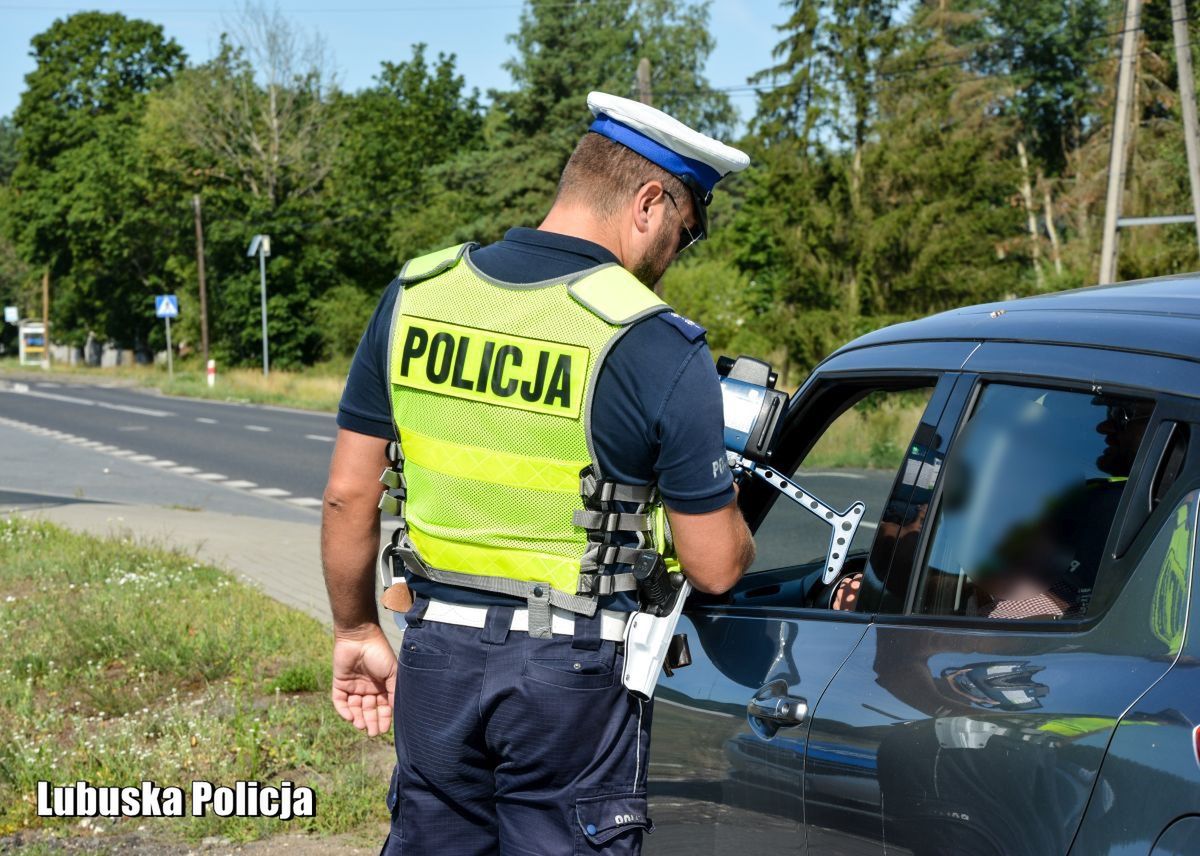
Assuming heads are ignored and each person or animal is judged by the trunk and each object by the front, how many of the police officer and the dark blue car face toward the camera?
0

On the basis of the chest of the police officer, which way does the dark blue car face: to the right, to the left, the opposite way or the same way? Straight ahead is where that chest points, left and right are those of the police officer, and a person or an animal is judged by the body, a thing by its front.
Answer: to the left

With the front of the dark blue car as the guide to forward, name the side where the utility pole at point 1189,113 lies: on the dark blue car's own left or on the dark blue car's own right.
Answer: on the dark blue car's own right

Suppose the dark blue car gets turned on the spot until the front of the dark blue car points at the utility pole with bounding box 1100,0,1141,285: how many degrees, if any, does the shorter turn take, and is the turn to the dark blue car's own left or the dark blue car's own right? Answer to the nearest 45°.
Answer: approximately 45° to the dark blue car's own right

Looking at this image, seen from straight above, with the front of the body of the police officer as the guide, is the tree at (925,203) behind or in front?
in front

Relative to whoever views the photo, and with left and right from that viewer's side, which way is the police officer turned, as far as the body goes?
facing away from the viewer and to the right of the viewer

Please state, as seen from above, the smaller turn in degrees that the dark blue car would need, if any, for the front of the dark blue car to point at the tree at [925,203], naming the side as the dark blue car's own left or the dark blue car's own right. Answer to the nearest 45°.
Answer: approximately 45° to the dark blue car's own right

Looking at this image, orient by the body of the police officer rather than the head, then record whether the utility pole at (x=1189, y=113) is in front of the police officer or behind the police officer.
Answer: in front

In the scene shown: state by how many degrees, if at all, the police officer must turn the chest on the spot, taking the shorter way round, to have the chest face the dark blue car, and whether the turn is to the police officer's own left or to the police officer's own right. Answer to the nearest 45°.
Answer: approximately 45° to the police officer's own right

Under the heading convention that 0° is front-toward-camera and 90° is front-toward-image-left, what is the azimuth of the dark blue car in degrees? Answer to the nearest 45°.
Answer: approximately 135°

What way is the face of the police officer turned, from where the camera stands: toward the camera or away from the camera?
away from the camera

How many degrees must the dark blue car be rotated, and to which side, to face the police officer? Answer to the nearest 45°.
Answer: approximately 45° to its left
